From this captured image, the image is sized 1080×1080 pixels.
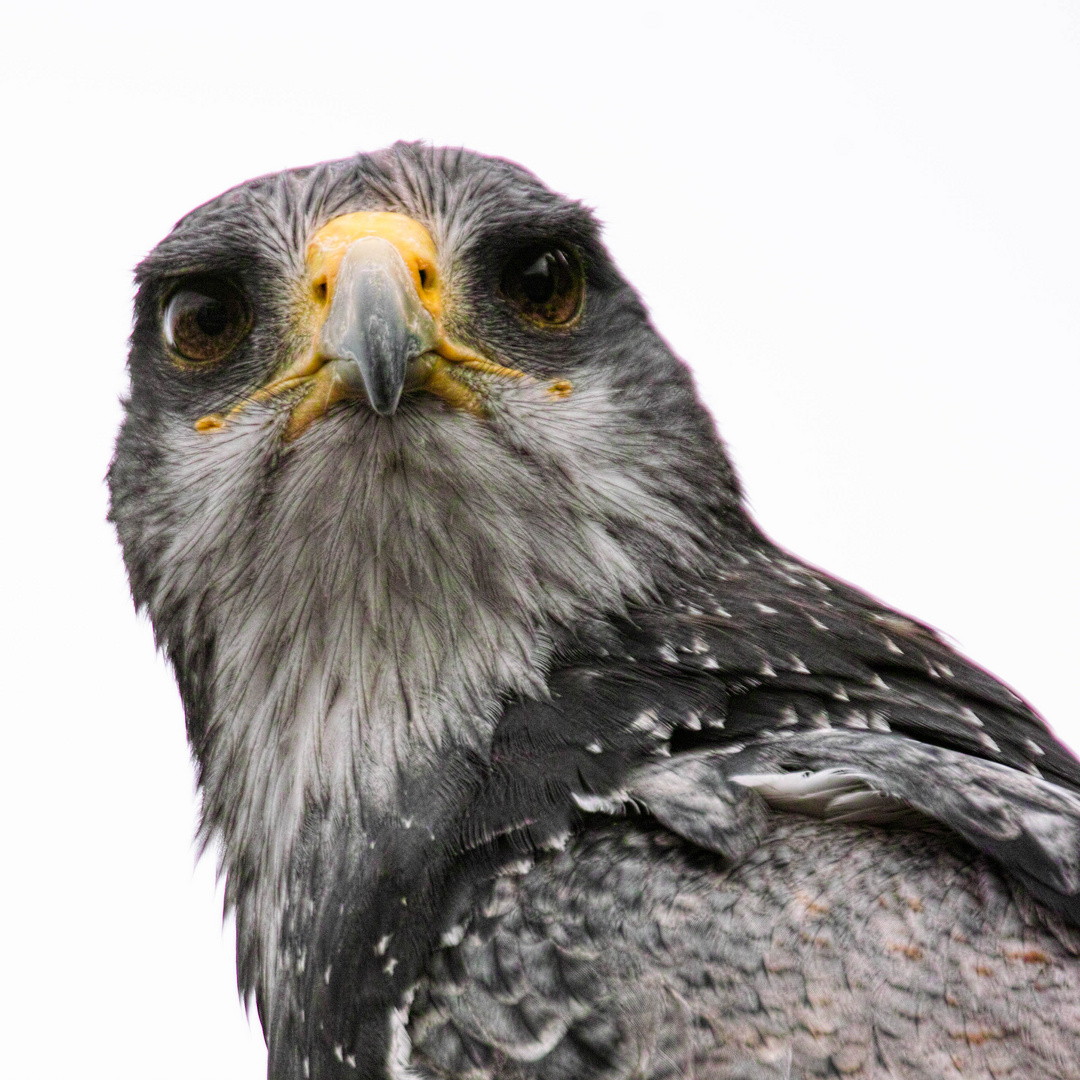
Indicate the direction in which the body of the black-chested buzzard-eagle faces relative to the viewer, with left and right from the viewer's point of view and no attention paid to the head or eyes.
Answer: facing the viewer and to the left of the viewer
